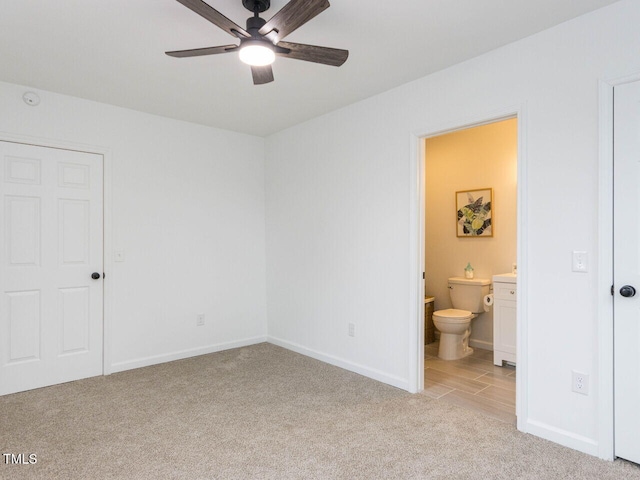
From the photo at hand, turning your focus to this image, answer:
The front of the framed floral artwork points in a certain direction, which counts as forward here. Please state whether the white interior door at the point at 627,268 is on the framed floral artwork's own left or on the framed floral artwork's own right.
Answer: on the framed floral artwork's own left

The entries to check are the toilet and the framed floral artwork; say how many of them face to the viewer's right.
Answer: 0

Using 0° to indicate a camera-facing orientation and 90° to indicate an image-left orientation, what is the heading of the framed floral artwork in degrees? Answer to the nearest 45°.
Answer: approximately 45°

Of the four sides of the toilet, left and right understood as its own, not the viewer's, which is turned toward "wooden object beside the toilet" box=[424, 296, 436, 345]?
right

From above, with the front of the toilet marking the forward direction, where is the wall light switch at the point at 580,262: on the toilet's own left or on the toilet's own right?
on the toilet's own left

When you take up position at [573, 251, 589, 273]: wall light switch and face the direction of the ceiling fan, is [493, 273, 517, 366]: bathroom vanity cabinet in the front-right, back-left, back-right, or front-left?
back-right

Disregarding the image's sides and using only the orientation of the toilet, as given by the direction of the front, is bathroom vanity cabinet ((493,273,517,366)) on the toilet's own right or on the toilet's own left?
on the toilet's own left
